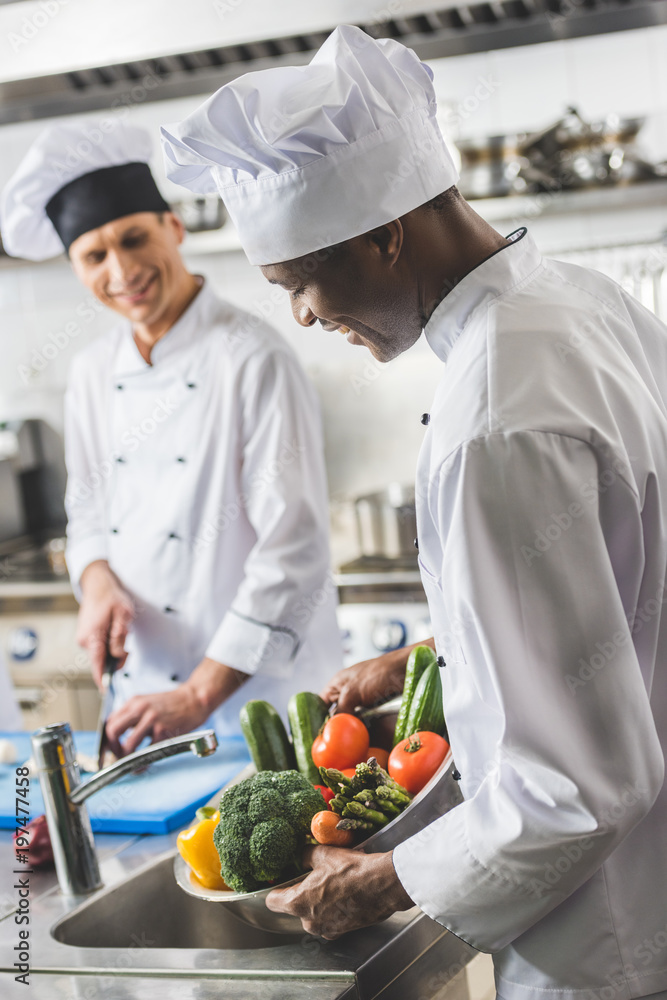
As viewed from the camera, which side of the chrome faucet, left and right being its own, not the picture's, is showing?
right

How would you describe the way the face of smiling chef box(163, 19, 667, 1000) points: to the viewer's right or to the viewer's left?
to the viewer's left

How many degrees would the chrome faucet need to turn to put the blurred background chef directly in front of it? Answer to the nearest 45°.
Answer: approximately 90° to its left

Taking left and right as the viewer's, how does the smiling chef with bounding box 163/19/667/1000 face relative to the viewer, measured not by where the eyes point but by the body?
facing to the left of the viewer

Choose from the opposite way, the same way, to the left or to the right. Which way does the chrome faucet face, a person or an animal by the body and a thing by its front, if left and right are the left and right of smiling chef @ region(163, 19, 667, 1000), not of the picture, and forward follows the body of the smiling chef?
the opposite way

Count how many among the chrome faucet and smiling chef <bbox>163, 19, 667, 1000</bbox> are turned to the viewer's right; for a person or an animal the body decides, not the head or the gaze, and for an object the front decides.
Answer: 1
